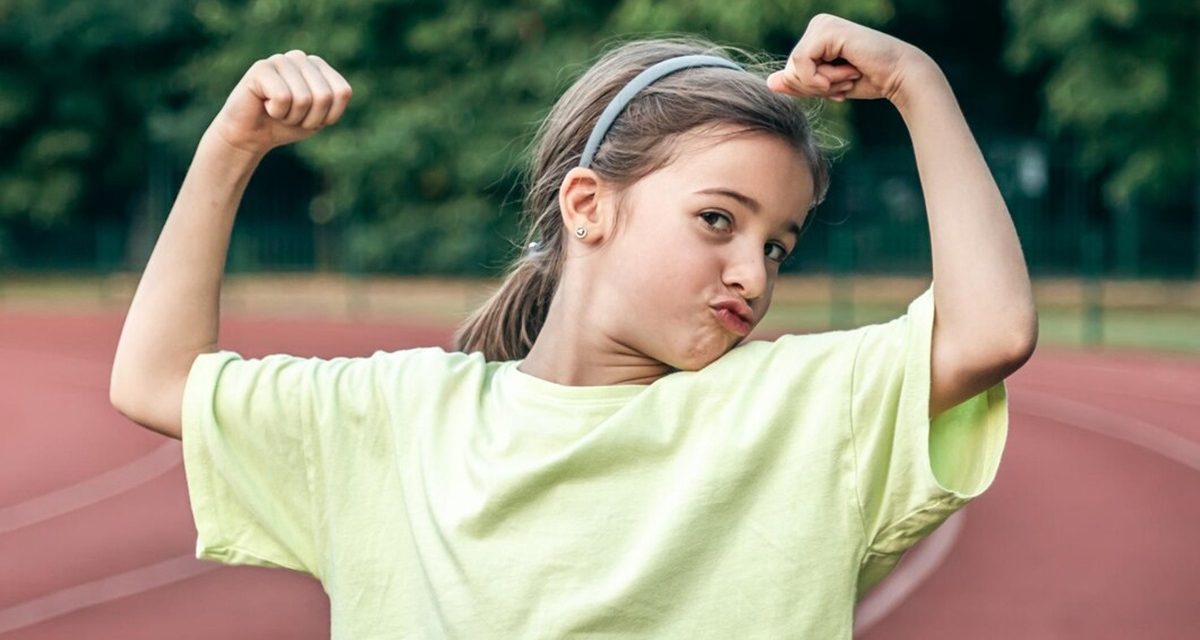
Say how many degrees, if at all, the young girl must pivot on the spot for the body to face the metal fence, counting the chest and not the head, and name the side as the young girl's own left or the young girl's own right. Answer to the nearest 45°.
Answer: approximately 180°

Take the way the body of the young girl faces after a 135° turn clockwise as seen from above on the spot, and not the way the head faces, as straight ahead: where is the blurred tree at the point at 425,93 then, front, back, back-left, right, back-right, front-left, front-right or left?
front-right

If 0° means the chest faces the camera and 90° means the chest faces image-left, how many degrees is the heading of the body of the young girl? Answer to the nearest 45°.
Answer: approximately 0°

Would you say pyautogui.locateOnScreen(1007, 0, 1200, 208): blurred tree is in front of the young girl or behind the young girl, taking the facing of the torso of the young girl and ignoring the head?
behind

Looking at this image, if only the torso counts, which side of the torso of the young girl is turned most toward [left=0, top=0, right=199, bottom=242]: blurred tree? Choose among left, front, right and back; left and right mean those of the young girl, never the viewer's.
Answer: back

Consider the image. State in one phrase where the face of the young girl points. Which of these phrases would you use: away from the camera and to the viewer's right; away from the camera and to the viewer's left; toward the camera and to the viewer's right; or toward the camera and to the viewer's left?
toward the camera and to the viewer's right
